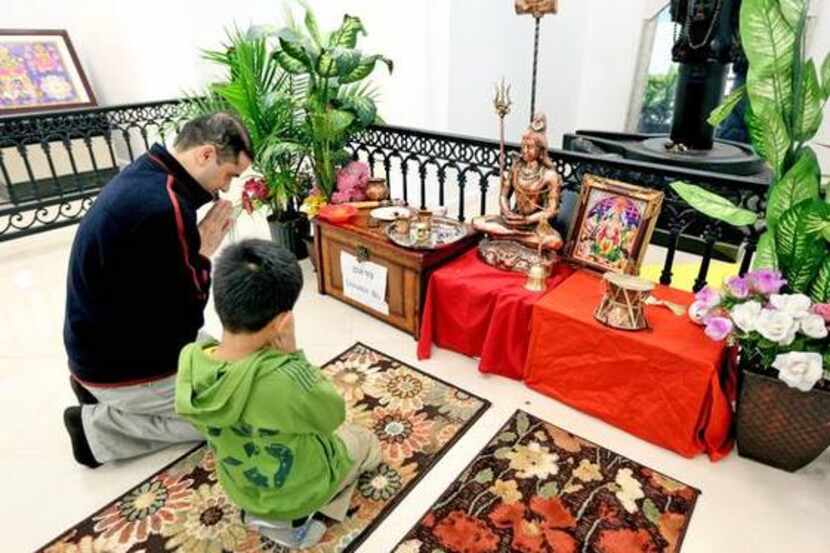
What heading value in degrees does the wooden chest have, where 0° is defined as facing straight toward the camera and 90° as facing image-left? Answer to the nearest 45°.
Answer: approximately 45°

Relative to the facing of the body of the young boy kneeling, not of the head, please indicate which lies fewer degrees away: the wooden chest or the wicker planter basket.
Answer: the wooden chest

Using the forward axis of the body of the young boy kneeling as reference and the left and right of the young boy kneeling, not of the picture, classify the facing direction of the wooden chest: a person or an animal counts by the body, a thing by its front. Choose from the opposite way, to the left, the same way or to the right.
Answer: the opposite way

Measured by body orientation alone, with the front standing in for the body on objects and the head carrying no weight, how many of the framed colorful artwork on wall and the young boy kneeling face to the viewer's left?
0

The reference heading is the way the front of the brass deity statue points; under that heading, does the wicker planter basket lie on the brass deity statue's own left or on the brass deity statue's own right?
on the brass deity statue's own left

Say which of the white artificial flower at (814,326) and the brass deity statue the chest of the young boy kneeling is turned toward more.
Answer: the brass deity statue

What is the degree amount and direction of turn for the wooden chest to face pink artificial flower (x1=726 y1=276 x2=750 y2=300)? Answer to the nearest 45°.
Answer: approximately 90° to its left

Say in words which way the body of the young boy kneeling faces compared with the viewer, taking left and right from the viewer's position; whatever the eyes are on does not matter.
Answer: facing away from the viewer and to the right of the viewer

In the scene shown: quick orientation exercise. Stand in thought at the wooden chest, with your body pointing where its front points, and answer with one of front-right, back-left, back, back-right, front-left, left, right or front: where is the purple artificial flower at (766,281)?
left

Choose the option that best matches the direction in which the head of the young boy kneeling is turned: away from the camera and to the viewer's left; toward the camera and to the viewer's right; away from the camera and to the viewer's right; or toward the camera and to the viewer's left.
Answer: away from the camera and to the viewer's right

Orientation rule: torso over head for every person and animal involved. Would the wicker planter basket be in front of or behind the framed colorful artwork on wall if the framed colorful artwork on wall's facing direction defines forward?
in front

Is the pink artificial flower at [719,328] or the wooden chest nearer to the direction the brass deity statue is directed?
the wooden chest

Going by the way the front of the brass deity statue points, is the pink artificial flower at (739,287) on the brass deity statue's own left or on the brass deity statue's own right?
on the brass deity statue's own left

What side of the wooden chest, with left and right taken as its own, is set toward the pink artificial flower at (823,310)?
left

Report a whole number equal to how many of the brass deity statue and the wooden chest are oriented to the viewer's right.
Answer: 0

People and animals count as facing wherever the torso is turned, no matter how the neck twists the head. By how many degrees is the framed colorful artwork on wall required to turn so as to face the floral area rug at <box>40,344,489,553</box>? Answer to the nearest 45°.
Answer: approximately 45° to its right
